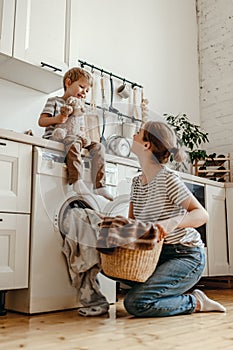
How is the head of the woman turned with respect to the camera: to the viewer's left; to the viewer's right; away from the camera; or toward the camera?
to the viewer's left

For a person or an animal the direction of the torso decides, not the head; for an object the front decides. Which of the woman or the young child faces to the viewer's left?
the woman

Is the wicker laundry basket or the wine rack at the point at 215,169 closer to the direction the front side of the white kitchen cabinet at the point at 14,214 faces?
the wicker laundry basket

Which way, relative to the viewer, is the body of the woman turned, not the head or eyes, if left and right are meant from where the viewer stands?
facing to the left of the viewer

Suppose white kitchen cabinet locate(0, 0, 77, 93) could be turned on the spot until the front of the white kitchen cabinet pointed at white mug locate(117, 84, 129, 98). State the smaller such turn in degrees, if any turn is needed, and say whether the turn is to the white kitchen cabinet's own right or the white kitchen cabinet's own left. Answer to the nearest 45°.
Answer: approximately 90° to the white kitchen cabinet's own left

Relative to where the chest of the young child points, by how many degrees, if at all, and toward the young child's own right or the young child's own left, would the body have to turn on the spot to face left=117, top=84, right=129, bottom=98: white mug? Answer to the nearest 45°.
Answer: approximately 135° to the young child's own left
